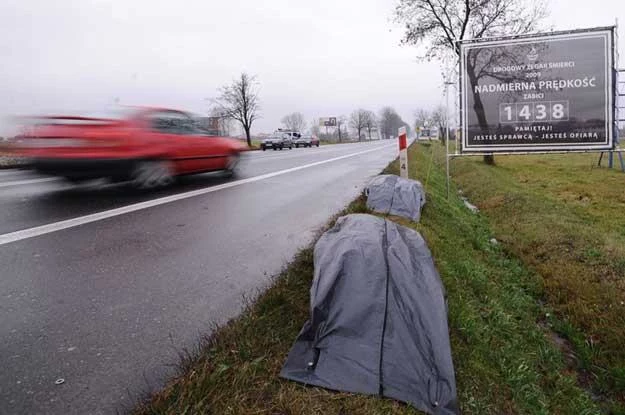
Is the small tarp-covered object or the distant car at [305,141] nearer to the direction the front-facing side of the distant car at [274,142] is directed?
the small tarp-covered object

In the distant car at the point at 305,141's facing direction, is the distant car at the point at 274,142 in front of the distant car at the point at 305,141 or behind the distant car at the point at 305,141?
in front

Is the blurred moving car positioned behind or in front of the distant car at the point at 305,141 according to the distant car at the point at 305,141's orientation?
in front

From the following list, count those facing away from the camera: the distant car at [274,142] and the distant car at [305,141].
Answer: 0

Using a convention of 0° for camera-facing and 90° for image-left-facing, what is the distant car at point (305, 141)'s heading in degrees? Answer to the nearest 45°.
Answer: approximately 45°

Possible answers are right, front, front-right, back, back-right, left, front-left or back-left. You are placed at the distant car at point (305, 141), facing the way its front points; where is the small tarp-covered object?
front-left

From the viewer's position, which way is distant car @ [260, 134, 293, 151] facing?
facing the viewer and to the left of the viewer

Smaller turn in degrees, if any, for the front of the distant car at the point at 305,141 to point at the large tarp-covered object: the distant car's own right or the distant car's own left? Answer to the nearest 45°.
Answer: approximately 45° to the distant car's own left

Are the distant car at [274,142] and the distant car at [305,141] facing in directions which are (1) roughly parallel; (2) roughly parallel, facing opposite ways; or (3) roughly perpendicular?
roughly parallel

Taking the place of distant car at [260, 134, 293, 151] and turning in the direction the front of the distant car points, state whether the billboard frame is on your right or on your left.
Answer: on your left

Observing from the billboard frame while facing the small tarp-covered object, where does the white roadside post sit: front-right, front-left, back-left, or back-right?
front-right

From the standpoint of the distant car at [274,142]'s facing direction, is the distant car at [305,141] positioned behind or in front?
behind

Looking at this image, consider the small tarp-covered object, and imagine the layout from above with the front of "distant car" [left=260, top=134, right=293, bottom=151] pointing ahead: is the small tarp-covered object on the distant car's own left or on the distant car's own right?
on the distant car's own left

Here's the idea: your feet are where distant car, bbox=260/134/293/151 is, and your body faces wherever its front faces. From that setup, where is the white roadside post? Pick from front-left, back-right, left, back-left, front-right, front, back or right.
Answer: front-left
